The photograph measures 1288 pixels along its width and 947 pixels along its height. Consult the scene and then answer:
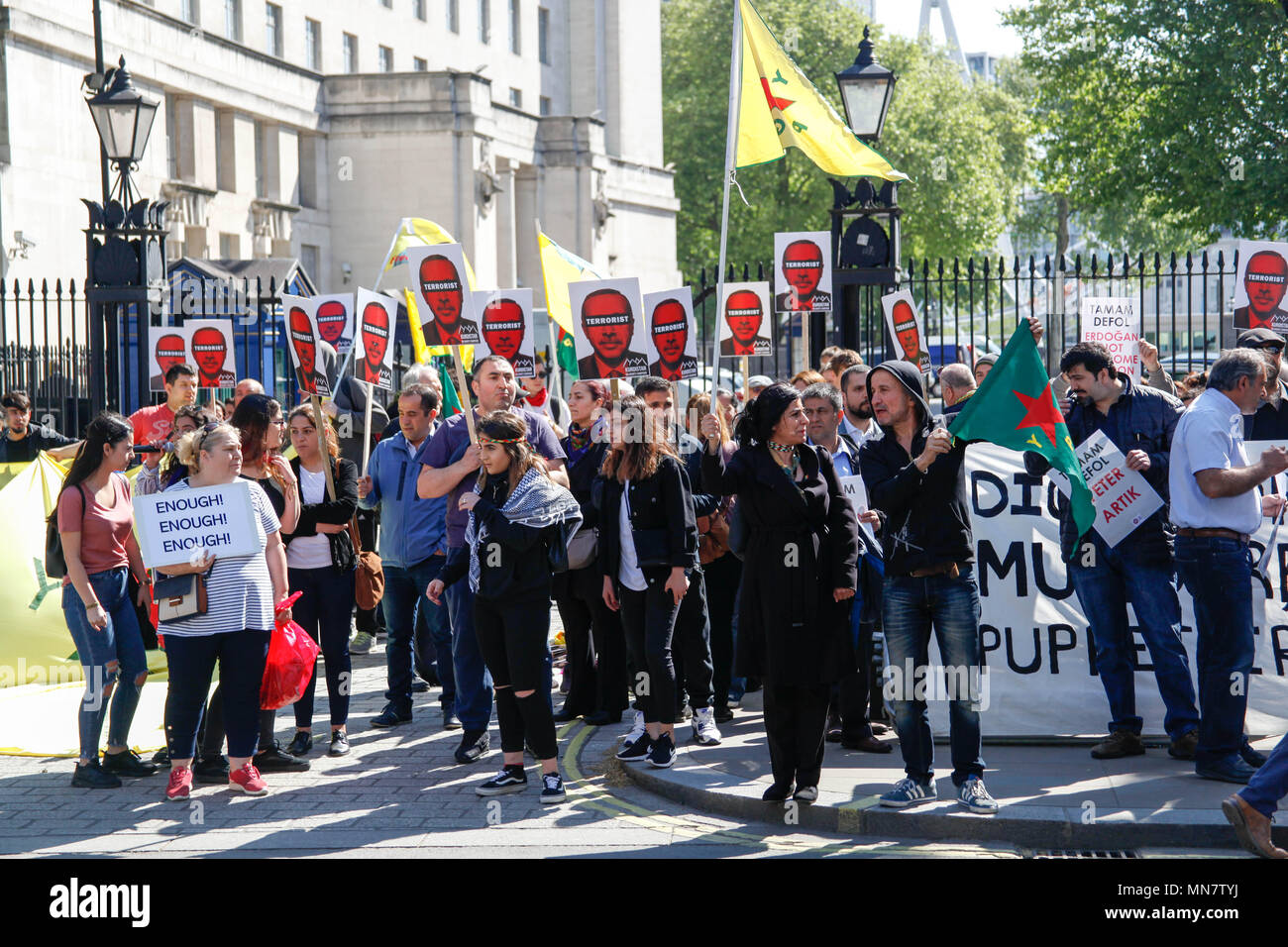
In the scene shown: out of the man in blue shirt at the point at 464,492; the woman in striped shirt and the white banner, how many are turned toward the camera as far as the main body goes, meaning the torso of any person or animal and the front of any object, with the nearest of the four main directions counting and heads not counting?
3

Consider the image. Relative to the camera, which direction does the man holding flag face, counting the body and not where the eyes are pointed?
toward the camera

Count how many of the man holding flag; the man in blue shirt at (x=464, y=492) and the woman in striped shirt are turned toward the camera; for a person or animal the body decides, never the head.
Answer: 3

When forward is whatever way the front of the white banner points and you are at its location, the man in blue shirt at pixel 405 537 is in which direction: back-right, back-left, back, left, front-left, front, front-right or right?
right

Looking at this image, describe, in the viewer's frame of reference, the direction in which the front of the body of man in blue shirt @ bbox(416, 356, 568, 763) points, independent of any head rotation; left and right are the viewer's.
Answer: facing the viewer

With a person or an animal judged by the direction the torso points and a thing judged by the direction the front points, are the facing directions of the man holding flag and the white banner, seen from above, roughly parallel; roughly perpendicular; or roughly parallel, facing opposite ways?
roughly parallel

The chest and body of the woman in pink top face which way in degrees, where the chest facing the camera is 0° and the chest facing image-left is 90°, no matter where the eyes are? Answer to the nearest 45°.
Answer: approximately 315°

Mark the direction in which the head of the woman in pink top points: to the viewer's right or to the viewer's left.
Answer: to the viewer's right

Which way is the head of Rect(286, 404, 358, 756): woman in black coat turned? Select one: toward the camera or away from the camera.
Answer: toward the camera

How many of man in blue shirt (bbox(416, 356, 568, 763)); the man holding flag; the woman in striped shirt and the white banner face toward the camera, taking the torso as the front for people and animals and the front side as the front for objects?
4

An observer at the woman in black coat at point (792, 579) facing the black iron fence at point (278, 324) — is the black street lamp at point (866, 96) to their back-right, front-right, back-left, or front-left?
front-right
